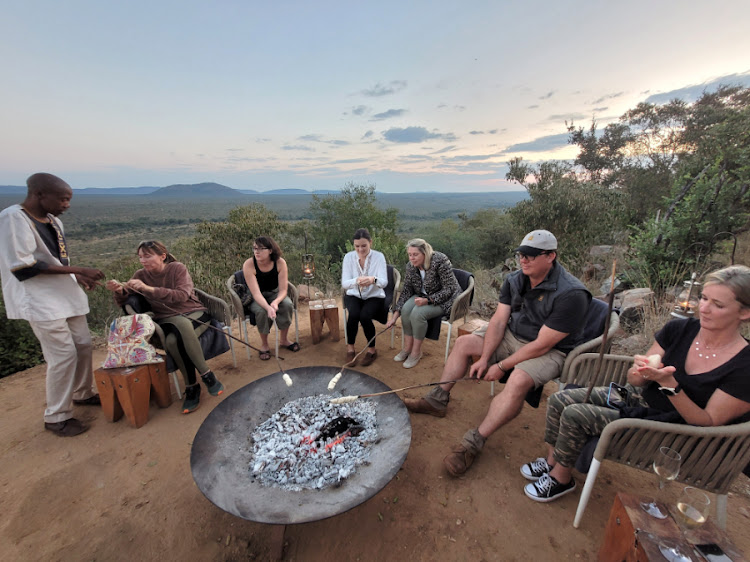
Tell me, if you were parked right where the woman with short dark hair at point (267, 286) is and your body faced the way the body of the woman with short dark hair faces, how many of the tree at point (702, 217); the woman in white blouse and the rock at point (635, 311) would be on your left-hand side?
3

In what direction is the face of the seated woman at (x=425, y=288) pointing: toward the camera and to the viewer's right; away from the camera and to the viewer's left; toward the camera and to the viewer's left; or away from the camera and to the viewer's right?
toward the camera and to the viewer's left

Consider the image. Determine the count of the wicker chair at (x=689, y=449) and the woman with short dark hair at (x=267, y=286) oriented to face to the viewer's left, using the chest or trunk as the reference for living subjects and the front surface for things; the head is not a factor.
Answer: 1

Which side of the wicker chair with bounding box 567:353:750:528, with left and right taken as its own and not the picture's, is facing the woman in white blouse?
front

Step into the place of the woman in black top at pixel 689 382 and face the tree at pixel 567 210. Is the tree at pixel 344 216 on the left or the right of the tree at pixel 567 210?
left

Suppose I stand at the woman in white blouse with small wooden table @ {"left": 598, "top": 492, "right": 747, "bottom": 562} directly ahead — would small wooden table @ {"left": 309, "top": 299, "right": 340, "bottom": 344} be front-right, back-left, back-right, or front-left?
back-right

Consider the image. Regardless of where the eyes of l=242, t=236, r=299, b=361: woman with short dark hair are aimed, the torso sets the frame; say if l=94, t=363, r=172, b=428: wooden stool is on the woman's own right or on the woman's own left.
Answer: on the woman's own right

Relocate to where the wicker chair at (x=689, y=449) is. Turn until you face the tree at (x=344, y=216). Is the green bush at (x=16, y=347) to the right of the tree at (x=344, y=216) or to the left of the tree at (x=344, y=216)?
left

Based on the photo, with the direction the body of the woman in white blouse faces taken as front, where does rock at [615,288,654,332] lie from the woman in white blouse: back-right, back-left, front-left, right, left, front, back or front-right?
left

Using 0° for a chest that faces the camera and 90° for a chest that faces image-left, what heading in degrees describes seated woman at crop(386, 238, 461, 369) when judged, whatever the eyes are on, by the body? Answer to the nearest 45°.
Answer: approximately 45°

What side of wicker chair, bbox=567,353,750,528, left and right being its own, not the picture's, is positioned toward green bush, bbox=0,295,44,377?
front

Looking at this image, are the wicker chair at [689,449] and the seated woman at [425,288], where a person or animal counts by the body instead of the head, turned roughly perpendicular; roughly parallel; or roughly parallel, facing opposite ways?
roughly perpendicular

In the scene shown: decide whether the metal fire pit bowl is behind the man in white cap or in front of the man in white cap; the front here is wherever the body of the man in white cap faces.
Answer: in front

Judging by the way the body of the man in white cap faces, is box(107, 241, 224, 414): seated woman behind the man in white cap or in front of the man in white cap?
in front

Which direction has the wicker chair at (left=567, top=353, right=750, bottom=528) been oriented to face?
to the viewer's left
